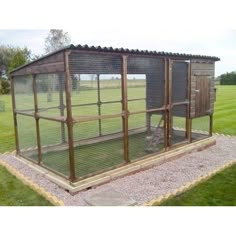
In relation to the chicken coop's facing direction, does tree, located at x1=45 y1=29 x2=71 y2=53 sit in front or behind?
behind
